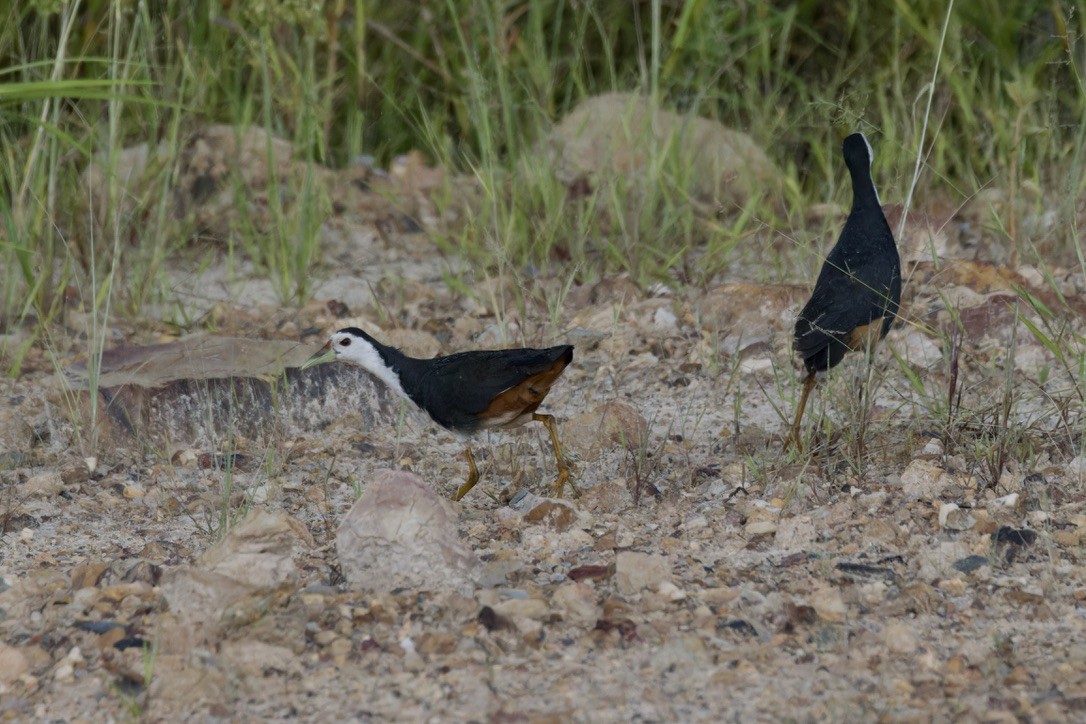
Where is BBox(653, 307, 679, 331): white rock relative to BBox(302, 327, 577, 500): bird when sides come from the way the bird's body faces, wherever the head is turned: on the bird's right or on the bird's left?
on the bird's right

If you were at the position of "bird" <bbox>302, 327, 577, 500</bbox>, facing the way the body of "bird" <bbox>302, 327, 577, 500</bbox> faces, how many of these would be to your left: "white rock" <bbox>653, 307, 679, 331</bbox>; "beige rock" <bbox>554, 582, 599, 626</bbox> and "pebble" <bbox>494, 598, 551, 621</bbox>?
2

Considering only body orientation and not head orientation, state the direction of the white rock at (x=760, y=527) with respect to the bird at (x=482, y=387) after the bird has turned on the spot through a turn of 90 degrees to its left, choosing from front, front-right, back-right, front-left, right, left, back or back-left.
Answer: front-left

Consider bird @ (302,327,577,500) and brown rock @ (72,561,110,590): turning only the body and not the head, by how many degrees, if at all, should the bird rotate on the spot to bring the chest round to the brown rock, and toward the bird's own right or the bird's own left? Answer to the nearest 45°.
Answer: approximately 45° to the bird's own left

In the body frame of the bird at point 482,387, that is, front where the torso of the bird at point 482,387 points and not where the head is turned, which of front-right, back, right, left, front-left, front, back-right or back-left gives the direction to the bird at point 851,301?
back

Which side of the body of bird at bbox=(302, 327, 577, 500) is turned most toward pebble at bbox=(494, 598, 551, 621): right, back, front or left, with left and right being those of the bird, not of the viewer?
left

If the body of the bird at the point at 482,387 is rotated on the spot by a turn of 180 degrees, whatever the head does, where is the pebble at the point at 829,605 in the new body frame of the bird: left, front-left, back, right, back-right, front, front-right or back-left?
front-right

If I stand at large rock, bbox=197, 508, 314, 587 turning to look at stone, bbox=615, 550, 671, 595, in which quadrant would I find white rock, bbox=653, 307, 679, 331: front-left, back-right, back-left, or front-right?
front-left

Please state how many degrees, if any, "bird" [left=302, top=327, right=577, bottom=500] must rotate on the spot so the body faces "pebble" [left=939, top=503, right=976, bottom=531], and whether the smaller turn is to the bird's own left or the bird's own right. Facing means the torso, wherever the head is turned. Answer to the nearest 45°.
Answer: approximately 135° to the bird's own left

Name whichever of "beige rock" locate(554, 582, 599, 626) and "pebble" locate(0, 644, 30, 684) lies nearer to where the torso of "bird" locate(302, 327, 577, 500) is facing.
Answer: the pebble

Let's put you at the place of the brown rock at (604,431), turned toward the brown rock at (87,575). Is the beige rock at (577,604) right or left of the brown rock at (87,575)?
left

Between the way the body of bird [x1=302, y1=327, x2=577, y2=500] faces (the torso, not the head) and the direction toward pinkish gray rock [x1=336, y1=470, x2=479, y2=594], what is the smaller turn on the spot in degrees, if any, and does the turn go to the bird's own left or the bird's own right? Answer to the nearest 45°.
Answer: approximately 90° to the bird's own left

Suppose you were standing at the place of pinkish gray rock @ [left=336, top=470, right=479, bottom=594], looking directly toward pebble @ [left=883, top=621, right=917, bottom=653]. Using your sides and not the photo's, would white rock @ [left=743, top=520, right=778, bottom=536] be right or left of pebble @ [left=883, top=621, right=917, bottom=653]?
left

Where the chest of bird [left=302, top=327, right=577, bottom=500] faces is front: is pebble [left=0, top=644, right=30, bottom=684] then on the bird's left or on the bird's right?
on the bird's left

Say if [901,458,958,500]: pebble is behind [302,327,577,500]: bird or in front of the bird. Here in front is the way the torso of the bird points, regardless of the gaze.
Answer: behind

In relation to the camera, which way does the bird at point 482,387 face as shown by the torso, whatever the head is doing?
to the viewer's left

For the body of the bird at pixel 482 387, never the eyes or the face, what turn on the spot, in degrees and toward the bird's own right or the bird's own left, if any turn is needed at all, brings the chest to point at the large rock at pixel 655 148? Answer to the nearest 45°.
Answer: approximately 90° to the bird's own right
